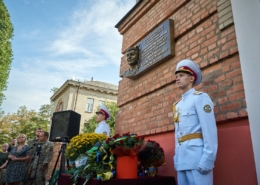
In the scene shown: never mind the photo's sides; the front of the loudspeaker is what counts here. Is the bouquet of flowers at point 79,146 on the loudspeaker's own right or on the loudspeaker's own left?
on the loudspeaker's own left

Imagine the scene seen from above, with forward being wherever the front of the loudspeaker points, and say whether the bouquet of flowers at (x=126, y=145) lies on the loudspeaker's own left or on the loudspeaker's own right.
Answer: on the loudspeaker's own left

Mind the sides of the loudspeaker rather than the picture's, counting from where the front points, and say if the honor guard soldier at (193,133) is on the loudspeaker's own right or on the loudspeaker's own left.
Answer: on the loudspeaker's own left

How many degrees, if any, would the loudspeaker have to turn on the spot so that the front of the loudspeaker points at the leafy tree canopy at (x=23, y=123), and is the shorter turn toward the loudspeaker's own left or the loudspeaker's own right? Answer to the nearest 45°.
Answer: approximately 135° to the loudspeaker's own right

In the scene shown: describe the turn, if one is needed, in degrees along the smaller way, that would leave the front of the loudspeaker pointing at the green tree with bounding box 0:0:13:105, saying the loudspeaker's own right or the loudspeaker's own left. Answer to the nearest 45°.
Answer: approximately 90° to the loudspeaker's own right

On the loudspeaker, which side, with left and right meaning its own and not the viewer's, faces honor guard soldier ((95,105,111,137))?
left

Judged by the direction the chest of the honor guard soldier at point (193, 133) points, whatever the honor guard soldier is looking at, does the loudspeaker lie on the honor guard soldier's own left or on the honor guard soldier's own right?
on the honor guard soldier's own right
